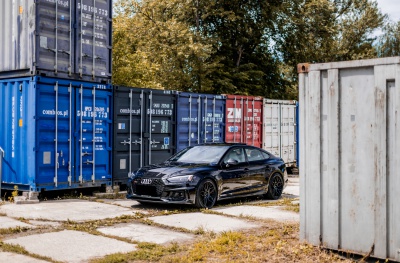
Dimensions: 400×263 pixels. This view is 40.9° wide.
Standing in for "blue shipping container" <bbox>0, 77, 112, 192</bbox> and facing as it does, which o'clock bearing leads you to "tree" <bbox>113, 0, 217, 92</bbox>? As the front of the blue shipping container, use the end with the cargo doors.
The tree is roughly at 8 o'clock from the blue shipping container.

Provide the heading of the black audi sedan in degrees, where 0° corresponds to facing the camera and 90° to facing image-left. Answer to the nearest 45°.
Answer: approximately 45°

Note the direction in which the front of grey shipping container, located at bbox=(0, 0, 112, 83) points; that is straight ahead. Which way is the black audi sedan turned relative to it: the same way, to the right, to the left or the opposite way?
to the right

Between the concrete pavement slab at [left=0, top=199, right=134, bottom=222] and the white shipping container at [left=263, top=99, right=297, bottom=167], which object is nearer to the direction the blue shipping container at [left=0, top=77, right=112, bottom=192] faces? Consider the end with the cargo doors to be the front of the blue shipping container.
the concrete pavement slab

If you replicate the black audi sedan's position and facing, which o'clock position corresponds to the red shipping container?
The red shipping container is roughly at 5 o'clock from the black audi sedan.

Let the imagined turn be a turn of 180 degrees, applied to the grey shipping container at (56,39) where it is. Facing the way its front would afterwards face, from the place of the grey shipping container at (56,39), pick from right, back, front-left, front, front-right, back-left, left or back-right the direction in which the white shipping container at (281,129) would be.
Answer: right

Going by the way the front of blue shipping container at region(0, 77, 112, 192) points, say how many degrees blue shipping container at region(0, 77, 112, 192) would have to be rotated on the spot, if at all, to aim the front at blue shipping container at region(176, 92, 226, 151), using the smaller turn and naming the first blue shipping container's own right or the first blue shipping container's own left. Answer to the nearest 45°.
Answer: approximately 90° to the first blue shipping container's own left

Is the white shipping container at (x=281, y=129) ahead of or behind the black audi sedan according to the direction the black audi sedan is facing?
behind

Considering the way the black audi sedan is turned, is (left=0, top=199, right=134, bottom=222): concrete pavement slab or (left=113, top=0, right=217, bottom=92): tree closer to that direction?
the concrete pavement slab

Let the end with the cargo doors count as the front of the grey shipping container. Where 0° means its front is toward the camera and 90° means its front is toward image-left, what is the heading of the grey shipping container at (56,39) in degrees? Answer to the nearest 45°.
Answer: approximately 315°
